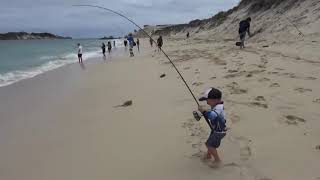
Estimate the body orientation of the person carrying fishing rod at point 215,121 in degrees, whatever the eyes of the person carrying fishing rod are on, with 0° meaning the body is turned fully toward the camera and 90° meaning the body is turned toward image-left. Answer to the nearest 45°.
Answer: approximately 90°

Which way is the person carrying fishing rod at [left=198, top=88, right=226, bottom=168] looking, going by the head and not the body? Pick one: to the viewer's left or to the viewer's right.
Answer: to the viewer's left
